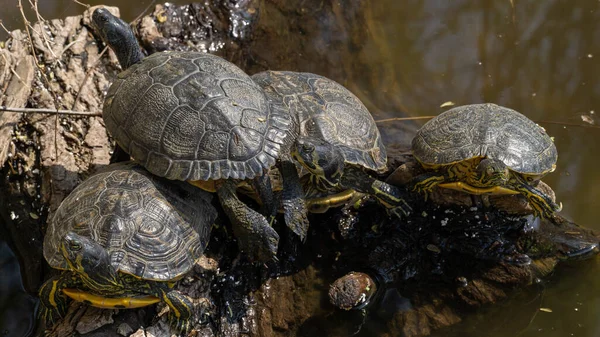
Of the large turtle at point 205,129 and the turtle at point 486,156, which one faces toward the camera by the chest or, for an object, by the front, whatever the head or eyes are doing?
the turtle

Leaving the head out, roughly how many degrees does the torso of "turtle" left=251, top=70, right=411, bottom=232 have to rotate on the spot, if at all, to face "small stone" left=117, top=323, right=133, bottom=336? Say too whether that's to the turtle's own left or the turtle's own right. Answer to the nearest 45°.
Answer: approximately 45° to the turtle's own right

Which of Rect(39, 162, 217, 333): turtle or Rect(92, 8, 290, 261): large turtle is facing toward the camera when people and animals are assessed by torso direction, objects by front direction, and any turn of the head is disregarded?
the turtle

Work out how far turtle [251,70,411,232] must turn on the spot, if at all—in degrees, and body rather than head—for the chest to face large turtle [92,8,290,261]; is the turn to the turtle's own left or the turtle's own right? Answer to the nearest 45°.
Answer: approximately 90° to the turtle's own right

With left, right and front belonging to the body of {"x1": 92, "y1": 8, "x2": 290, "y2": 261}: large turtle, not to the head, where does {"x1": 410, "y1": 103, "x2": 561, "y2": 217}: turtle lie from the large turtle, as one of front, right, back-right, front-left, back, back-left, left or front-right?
back-right

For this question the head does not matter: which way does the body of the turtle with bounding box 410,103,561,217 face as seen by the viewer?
toward the camera

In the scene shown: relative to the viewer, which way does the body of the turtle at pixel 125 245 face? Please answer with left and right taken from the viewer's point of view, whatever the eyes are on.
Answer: facing the viewer

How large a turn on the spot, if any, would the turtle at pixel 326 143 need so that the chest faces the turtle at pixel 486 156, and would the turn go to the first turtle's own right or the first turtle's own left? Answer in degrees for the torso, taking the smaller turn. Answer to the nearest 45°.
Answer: approximately 90° to the first turtle's own left

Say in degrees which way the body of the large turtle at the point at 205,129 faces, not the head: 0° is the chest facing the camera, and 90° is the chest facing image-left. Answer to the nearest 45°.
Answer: approximately 135°

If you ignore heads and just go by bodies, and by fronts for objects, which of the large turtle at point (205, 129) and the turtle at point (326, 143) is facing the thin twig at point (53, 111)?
the large turtle

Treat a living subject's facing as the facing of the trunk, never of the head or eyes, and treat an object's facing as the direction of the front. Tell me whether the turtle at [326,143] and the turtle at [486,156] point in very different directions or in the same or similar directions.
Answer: same or similar directions

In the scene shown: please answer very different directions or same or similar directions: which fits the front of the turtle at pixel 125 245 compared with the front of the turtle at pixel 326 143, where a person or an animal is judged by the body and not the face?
same or similar directions

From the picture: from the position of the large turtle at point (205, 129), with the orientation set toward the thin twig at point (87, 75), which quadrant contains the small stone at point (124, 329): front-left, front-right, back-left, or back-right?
back-left

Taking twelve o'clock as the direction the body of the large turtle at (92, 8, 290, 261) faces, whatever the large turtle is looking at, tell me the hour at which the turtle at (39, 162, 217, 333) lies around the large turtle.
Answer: The turtle is roughly at 9 o'clock from the large turtle.

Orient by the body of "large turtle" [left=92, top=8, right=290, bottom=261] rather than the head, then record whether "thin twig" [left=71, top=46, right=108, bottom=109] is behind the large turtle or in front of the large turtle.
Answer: in front
